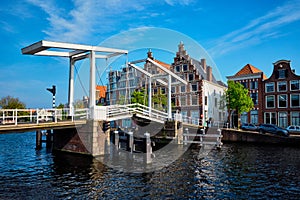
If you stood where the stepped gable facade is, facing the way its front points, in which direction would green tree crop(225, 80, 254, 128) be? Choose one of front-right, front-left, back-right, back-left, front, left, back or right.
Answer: left

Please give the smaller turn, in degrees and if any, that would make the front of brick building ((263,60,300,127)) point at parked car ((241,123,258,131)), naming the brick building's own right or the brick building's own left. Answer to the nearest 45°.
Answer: approximately 45° to the brick building's own right

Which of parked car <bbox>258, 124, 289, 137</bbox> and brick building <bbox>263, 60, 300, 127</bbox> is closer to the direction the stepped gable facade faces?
the parked car

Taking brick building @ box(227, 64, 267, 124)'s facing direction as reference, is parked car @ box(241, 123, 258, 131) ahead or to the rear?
ahead

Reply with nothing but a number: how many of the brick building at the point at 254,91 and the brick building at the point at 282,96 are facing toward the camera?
2

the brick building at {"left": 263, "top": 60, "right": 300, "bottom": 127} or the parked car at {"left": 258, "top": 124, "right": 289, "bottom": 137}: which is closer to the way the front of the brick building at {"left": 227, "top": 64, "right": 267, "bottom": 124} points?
the parked car

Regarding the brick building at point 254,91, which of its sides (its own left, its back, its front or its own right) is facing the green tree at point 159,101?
right

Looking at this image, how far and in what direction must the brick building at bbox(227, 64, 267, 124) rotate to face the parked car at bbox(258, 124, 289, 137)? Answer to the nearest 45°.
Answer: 0° — it already faces it

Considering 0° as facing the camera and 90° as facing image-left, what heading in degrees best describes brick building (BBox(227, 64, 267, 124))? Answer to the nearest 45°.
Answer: approximately 0°

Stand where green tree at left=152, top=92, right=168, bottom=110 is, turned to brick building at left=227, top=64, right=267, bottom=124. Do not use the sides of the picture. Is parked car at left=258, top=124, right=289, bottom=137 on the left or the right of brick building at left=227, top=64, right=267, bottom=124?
right

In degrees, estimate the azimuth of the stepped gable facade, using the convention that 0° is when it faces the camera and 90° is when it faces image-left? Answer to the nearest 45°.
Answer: approximately 45°

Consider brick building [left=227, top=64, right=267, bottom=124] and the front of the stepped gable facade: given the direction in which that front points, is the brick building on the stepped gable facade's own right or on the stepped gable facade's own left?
on the stepped gable facade's own left

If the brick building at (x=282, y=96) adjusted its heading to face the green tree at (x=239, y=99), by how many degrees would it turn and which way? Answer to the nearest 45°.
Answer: approximately 45° to its right
